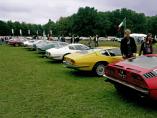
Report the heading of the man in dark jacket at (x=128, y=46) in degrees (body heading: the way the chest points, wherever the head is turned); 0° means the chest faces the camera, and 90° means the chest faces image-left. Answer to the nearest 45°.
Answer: approximately 0°

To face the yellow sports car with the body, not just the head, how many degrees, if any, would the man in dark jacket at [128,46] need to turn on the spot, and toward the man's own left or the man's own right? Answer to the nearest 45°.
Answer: approximately 135° to the man's own right

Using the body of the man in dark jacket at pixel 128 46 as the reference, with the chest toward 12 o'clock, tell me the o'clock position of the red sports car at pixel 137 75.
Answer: The red sports car is roughly at 12 o'clock from the man in dark jacket.

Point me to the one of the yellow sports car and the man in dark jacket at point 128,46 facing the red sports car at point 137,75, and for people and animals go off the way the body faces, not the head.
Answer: the man in dark jacket
